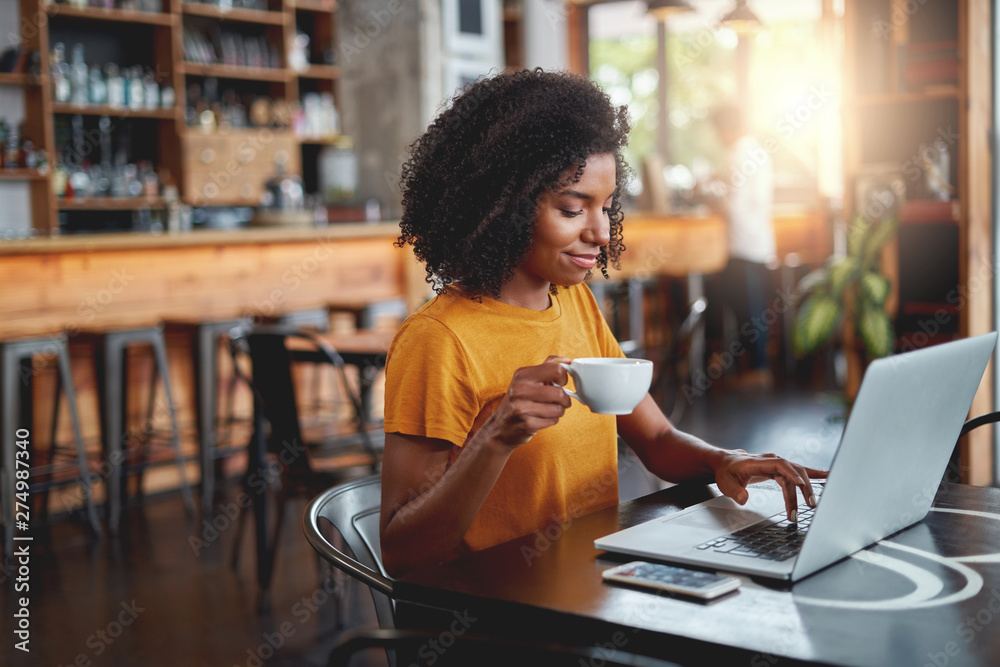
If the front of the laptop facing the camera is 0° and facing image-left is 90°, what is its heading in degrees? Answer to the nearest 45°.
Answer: approximately 135°

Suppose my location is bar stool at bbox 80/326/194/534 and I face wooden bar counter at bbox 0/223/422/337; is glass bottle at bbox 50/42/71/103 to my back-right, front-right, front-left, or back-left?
front-left

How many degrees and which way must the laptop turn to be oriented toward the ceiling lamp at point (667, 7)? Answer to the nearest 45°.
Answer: approximately 45° to its right

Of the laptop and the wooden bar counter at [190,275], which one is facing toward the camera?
the wooden bar counter

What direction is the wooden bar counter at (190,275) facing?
toward the camera

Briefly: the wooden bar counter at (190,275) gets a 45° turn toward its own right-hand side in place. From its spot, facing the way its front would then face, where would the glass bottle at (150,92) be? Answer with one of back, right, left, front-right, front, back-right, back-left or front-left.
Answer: back-right

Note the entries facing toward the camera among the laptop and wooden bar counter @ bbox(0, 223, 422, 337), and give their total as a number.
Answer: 1

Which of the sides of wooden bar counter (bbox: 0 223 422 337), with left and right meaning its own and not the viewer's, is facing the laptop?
front

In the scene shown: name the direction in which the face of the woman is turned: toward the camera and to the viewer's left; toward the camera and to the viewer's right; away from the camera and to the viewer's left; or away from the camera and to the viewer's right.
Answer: toward the camera and to the viewer's right

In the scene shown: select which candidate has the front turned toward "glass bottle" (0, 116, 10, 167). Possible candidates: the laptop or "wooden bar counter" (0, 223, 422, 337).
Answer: the laptop

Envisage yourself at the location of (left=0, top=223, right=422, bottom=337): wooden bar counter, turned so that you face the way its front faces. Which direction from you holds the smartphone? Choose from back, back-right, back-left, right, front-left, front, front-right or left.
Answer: front

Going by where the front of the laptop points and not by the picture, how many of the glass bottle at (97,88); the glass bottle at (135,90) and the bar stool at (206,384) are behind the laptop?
0

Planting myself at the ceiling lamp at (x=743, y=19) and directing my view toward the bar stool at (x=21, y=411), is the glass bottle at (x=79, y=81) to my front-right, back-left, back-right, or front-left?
front-right

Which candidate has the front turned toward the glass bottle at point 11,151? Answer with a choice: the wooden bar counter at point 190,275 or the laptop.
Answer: the laptop

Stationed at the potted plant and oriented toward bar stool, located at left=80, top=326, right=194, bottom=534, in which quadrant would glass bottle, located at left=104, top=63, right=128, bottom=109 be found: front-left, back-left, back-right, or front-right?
front-right

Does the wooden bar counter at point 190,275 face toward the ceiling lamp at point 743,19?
no

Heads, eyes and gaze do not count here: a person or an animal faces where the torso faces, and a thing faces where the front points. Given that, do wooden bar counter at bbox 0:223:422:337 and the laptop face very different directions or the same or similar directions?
very different directions

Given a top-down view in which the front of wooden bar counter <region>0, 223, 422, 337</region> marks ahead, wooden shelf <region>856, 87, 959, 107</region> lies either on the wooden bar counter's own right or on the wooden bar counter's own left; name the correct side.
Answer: on the wooden bar counter's own left
